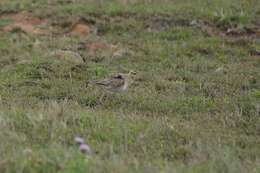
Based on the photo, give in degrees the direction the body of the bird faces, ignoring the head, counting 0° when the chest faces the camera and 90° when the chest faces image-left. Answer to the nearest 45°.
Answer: approximately 270°

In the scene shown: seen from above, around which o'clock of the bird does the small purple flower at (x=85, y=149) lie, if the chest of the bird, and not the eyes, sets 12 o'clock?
The small purple flower is roughly at 3 o'clock from the bird.
